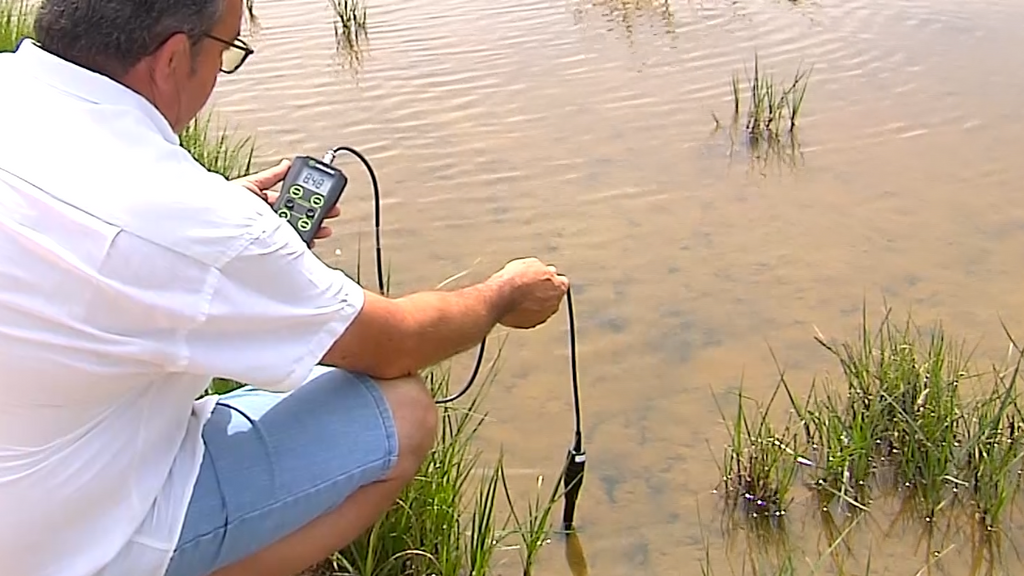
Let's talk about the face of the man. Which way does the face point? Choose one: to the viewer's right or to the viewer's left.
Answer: to the viewer's right

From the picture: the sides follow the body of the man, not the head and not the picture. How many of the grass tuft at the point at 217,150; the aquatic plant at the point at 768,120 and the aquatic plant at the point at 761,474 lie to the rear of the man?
0

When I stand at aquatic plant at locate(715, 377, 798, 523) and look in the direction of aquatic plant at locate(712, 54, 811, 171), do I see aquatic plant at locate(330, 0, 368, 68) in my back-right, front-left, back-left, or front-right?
front-left

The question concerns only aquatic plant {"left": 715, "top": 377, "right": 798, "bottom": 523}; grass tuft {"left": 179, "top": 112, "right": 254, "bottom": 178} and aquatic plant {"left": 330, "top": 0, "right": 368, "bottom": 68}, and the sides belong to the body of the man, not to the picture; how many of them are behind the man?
0

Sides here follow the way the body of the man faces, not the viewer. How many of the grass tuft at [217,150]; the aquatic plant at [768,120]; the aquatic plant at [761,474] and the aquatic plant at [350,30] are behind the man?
0

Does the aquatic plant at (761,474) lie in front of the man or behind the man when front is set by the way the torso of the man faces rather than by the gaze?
in front

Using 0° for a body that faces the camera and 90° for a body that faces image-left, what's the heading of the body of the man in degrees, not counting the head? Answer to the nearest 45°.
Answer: approximately 225°

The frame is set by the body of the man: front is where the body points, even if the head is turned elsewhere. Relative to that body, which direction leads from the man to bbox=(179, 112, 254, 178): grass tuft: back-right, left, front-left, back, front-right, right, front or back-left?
front-left

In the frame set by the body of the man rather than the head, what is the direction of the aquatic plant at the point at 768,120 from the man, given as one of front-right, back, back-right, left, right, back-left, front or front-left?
front

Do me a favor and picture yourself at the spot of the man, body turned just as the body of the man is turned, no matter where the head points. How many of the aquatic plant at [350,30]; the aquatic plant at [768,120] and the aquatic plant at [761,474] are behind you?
0

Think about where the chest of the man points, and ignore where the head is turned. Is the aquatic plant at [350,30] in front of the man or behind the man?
in front
